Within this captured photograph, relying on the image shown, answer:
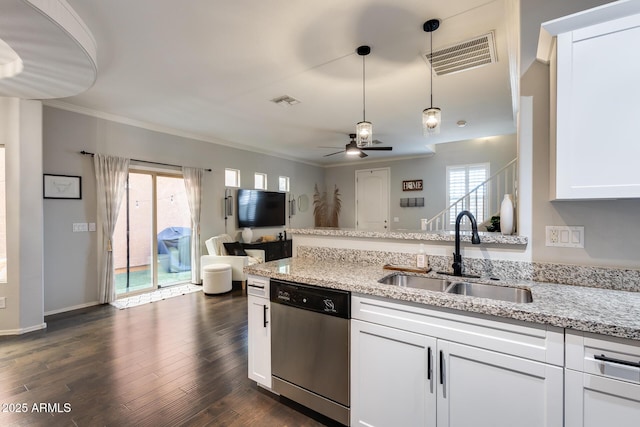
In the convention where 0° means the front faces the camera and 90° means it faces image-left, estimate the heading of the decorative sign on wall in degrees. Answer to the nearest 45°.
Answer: approximately 0°

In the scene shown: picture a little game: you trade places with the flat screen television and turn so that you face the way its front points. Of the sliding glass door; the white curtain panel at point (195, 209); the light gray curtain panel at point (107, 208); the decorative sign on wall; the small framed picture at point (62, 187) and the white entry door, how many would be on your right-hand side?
4

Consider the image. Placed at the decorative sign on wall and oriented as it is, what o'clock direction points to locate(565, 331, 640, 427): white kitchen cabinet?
The white kitchen cabinet is roughly at 12 o'clock from the decorative sign on wall.

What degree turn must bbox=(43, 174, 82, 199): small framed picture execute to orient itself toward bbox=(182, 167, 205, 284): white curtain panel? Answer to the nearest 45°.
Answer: approximately 90° to its left

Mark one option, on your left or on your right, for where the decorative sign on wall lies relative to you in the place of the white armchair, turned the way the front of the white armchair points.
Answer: on your left

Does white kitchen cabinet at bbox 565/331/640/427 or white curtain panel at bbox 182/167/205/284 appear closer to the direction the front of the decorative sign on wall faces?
the white kitchen cabinet

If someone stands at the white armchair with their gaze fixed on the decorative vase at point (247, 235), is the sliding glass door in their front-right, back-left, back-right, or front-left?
back-left

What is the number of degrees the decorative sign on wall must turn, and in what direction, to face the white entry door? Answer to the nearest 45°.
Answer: approximately 90° to its right

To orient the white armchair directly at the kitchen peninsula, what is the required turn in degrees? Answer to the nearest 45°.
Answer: approximately 45° to its right
